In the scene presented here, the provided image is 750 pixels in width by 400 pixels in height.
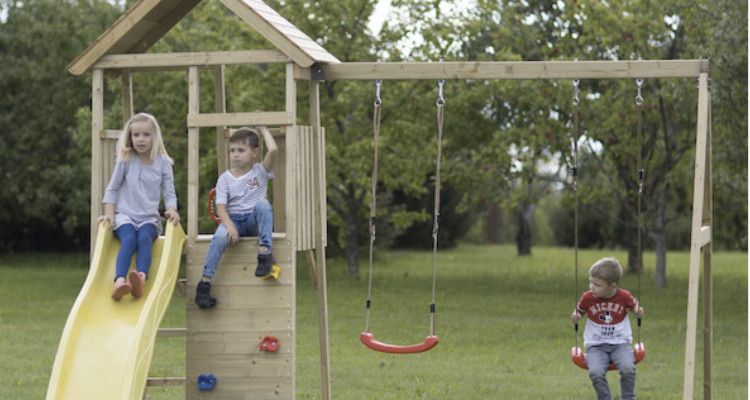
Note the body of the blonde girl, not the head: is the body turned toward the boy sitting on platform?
no

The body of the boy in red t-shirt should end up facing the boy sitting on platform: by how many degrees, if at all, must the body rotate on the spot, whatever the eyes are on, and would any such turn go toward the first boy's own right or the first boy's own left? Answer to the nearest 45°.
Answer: approximately 90° to the first boy's own right

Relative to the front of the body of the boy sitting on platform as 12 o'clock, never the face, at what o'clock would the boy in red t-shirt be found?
The boy in red t-shirt is roughly at 8 o'clock from the boy sitting on platform.

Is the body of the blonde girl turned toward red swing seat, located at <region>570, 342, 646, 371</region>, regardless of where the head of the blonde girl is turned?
no

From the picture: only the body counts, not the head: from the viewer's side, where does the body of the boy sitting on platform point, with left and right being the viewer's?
facing the viewer and to the left of the viewer

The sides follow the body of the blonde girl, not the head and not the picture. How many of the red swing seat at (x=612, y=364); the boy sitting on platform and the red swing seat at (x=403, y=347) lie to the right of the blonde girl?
0

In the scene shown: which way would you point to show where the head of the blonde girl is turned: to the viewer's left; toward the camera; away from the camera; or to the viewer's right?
toward the camera

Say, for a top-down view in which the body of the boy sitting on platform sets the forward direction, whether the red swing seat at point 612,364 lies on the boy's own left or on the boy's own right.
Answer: on the boy's own left

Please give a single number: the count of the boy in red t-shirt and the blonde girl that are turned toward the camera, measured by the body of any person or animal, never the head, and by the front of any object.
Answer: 2

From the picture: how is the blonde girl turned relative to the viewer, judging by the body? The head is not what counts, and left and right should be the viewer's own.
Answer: facing the viewer

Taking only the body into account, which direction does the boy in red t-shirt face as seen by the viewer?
toward the camera
